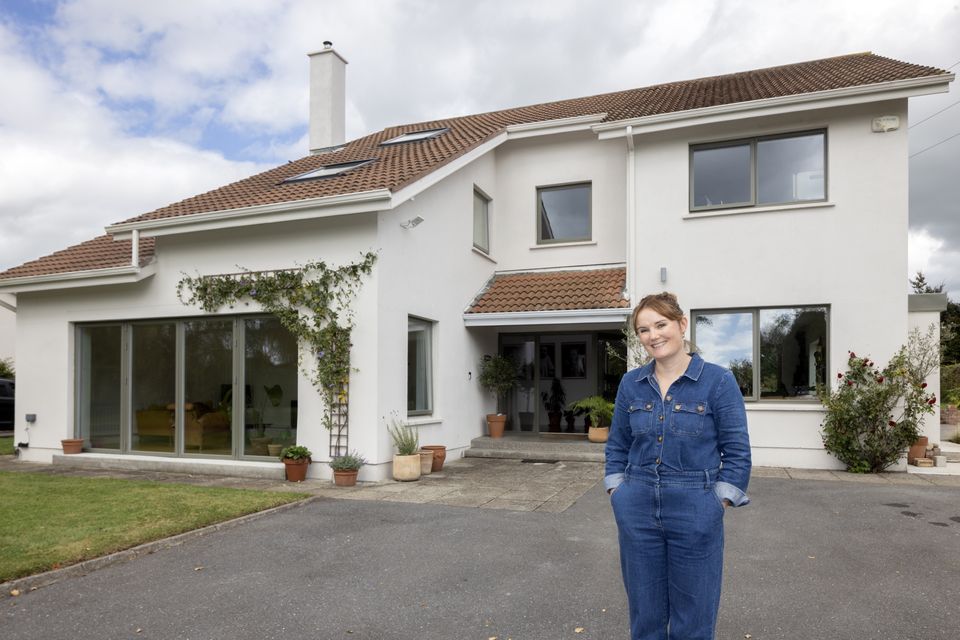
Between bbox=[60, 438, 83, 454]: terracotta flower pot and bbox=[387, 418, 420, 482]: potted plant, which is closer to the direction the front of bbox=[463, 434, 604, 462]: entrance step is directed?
the potted plant

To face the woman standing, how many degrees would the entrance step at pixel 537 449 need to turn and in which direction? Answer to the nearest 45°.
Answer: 0° — it already faces them

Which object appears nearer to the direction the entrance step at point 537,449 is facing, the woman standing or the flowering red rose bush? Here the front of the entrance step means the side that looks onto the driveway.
the woman standing

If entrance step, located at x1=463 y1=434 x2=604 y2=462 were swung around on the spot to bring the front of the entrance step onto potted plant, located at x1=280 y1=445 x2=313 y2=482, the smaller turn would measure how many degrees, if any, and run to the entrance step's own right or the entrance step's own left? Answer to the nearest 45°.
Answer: approximately 45° to the entrance step's own right

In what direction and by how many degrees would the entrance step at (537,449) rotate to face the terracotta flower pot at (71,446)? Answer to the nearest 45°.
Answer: approximately 90° to its right

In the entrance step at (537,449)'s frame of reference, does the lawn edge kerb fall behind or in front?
in front

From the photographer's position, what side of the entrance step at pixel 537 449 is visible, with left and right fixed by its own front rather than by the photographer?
front

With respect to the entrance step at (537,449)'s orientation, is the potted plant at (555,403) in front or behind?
behind

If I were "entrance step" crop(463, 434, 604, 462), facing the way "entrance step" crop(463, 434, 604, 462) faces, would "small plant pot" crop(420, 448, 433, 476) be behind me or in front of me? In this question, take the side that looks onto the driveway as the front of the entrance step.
in front

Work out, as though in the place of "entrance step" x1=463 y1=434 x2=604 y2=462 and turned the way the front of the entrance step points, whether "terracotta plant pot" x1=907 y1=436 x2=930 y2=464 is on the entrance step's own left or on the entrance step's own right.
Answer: on the entrance step's own left
